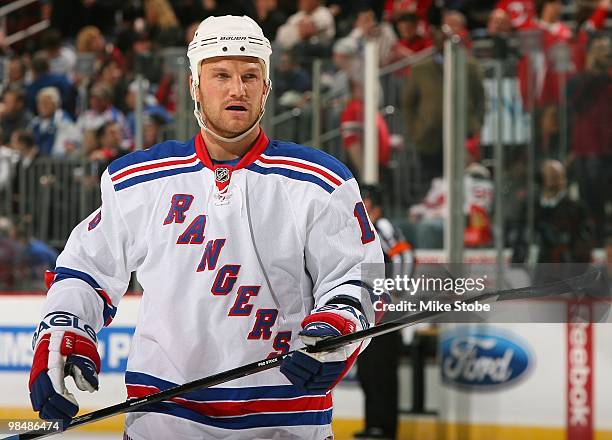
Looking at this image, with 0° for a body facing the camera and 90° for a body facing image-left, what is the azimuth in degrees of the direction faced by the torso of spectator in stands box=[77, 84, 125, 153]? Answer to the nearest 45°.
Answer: approximately 0°

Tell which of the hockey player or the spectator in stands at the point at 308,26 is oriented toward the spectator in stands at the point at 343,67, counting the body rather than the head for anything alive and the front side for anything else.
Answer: the spectator in stands at the point at 308,26

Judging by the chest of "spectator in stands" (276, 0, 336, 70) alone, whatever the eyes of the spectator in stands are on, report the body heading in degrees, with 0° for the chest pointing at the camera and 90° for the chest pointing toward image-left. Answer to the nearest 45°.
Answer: approximately 0°

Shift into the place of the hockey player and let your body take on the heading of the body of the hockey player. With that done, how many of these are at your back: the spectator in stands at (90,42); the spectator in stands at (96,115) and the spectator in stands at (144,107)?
3

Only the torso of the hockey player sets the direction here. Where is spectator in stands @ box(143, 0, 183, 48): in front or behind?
behind

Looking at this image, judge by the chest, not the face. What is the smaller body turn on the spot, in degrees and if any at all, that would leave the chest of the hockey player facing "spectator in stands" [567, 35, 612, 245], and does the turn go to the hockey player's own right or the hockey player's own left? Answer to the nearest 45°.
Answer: approximately 135° to the hockey player's own left

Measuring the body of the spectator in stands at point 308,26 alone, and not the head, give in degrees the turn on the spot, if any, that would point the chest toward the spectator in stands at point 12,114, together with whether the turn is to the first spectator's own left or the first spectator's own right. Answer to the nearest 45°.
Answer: approximately 45° to the first spectator's own right

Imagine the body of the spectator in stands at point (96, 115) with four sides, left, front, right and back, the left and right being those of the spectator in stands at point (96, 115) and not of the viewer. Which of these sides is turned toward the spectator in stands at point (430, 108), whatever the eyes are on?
left
